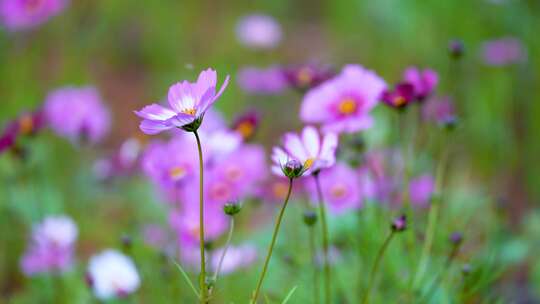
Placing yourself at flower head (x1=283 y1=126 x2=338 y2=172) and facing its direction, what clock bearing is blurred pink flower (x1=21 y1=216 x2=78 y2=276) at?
The blurred pink flower is roughly at 3 o'clock from the flower head.

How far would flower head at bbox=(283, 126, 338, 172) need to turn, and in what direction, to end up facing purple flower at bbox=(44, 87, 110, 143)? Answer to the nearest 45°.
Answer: approximately 90° to its right
